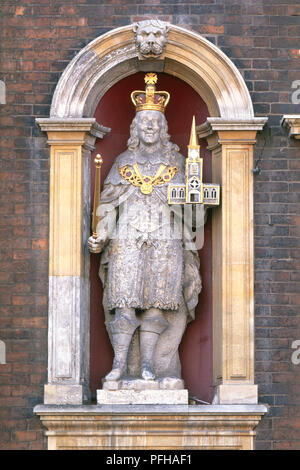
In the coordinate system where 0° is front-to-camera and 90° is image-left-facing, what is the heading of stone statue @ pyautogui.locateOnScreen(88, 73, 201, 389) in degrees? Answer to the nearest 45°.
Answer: approximately 0°
